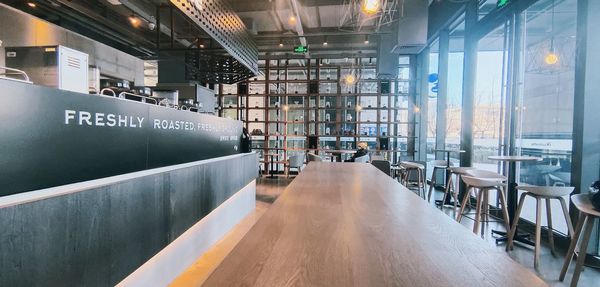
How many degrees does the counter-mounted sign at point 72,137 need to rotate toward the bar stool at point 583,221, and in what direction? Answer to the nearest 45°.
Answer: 0° — it already faces it

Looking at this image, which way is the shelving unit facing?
toward the camera

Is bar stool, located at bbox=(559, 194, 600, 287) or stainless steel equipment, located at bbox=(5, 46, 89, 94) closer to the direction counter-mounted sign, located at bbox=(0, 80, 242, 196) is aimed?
the bar stool

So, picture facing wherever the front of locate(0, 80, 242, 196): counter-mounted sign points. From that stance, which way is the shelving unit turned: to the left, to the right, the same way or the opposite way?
to the right

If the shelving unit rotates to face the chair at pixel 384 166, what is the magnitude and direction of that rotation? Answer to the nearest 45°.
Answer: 0° — it already faces it

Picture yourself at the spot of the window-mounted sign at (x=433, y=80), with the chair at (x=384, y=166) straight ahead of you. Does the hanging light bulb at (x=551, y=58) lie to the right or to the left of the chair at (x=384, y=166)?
left

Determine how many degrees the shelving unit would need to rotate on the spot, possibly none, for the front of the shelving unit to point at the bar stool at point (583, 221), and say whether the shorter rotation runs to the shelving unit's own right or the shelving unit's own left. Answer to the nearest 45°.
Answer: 0° — it already faces it

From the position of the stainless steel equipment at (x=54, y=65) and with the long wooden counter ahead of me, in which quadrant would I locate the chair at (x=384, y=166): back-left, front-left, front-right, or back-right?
front-left

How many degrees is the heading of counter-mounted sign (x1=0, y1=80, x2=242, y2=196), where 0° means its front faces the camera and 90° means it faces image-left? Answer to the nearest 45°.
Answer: approximately 315°

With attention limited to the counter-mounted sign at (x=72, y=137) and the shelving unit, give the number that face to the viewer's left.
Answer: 0

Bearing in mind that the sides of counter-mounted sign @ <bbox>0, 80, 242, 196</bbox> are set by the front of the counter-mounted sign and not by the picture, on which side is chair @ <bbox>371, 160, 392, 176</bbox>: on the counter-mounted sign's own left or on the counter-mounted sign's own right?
on the counter-mounted sign's own left

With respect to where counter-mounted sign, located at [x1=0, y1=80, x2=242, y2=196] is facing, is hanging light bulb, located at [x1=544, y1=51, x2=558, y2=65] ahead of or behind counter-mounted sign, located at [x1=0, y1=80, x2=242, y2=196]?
ahead

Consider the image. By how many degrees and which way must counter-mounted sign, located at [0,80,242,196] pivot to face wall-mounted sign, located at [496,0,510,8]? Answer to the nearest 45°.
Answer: approximately 45° to its left

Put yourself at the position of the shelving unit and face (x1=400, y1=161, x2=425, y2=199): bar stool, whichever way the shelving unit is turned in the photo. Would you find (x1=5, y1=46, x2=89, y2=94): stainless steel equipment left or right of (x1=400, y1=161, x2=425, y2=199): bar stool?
right

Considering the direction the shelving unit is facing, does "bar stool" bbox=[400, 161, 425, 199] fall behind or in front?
in front
